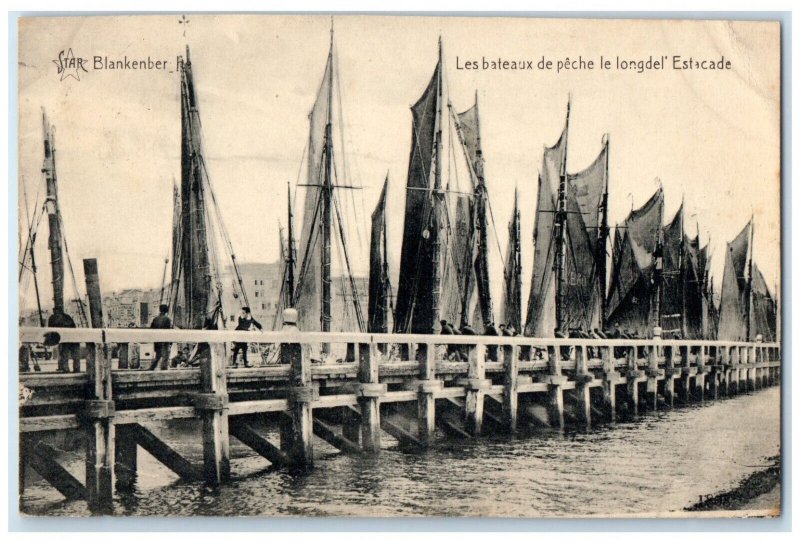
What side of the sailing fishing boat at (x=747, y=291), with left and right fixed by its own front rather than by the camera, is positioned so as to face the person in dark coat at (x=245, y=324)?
back

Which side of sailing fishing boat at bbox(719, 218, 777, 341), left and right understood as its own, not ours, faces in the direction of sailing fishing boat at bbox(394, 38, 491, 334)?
back

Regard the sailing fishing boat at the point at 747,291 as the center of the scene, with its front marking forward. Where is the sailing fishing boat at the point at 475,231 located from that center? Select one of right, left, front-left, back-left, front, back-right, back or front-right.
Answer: back

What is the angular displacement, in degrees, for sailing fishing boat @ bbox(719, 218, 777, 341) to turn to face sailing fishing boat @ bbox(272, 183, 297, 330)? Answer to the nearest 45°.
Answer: approximately 180°
